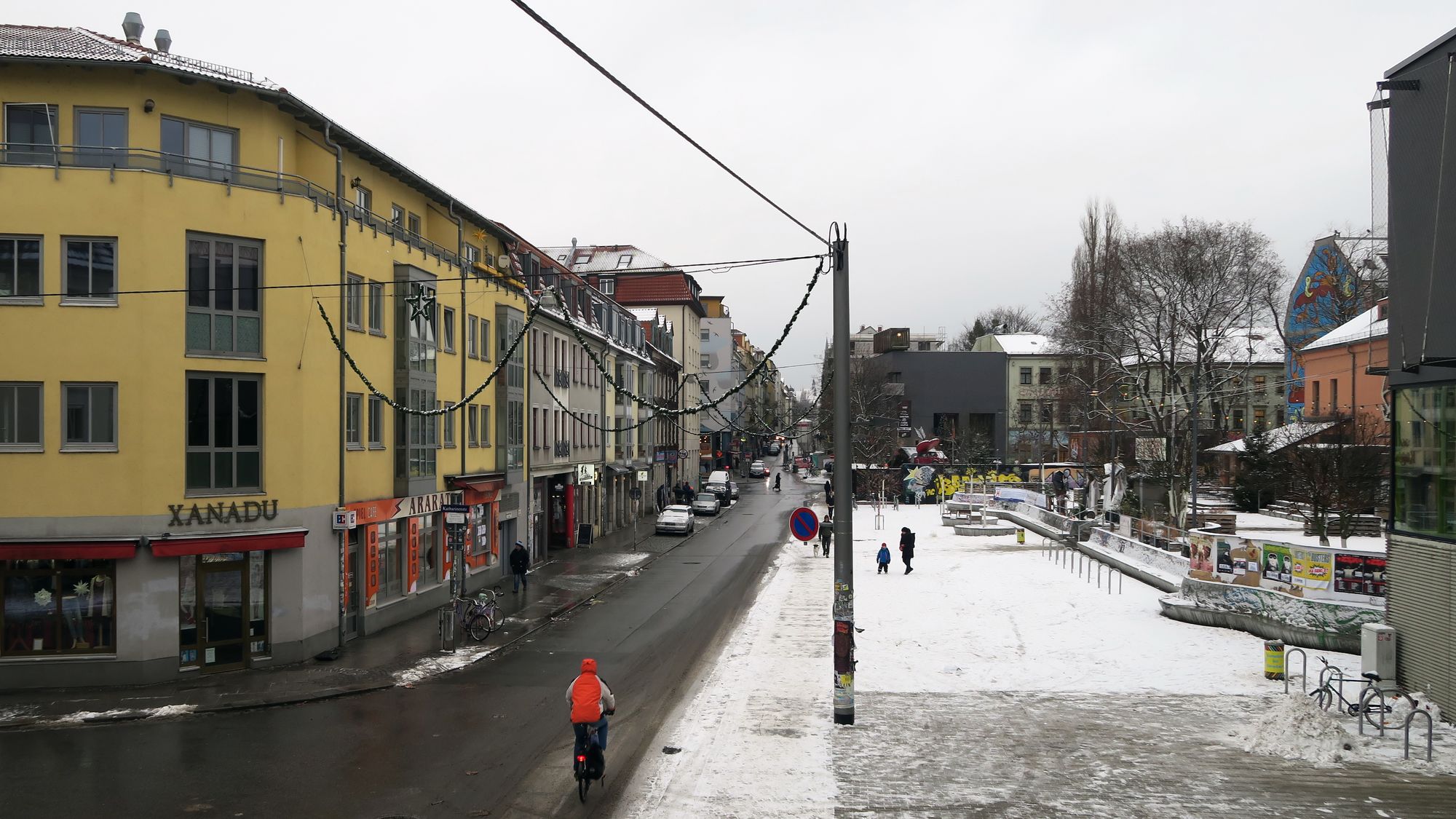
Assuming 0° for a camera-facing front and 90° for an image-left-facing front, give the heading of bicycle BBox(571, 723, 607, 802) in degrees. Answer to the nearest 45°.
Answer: approximately 180°

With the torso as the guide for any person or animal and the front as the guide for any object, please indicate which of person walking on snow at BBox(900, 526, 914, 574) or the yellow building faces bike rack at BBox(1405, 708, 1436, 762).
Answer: the yellow building

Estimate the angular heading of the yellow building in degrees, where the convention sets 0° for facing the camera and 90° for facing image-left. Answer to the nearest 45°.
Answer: approximately 315°

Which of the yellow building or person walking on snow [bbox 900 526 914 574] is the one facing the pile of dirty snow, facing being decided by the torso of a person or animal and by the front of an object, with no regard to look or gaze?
the yellow building

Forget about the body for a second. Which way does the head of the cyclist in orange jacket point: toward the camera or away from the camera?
away from the camera

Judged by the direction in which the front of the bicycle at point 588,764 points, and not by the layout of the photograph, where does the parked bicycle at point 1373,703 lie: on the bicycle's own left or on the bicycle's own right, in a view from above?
on the bicycle's own right

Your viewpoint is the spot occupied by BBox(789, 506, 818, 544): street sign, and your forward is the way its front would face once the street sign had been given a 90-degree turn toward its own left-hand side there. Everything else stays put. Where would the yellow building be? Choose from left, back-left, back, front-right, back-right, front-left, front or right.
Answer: back

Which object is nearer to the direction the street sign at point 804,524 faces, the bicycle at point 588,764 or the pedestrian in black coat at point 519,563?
the bicycle

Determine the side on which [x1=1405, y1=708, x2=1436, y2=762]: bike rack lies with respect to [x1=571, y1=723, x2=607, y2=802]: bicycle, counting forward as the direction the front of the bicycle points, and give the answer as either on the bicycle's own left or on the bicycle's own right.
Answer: on the bicycle's own right

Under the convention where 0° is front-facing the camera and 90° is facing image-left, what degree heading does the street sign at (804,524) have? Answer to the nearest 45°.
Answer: approximately 0°
